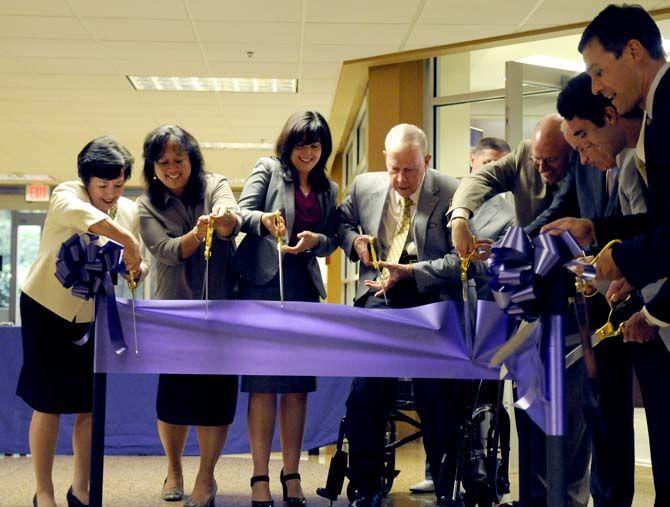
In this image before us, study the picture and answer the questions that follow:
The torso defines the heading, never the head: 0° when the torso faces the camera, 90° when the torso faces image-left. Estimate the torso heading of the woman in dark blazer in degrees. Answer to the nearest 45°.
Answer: approximately 0°

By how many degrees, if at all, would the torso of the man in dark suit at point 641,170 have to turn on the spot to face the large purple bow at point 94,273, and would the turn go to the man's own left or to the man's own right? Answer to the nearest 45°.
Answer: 0° — they already face it

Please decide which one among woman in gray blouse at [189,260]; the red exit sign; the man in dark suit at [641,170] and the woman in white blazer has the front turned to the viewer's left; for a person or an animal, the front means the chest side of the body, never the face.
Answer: the man in dark suit

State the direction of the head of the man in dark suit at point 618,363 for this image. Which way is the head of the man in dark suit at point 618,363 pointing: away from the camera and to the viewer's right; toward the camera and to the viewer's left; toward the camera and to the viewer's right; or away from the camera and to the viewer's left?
toward the camera and to the viewer's left

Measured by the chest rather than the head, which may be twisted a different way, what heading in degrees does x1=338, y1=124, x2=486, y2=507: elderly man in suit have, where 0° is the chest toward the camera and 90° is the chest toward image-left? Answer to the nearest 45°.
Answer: approximately 0°
